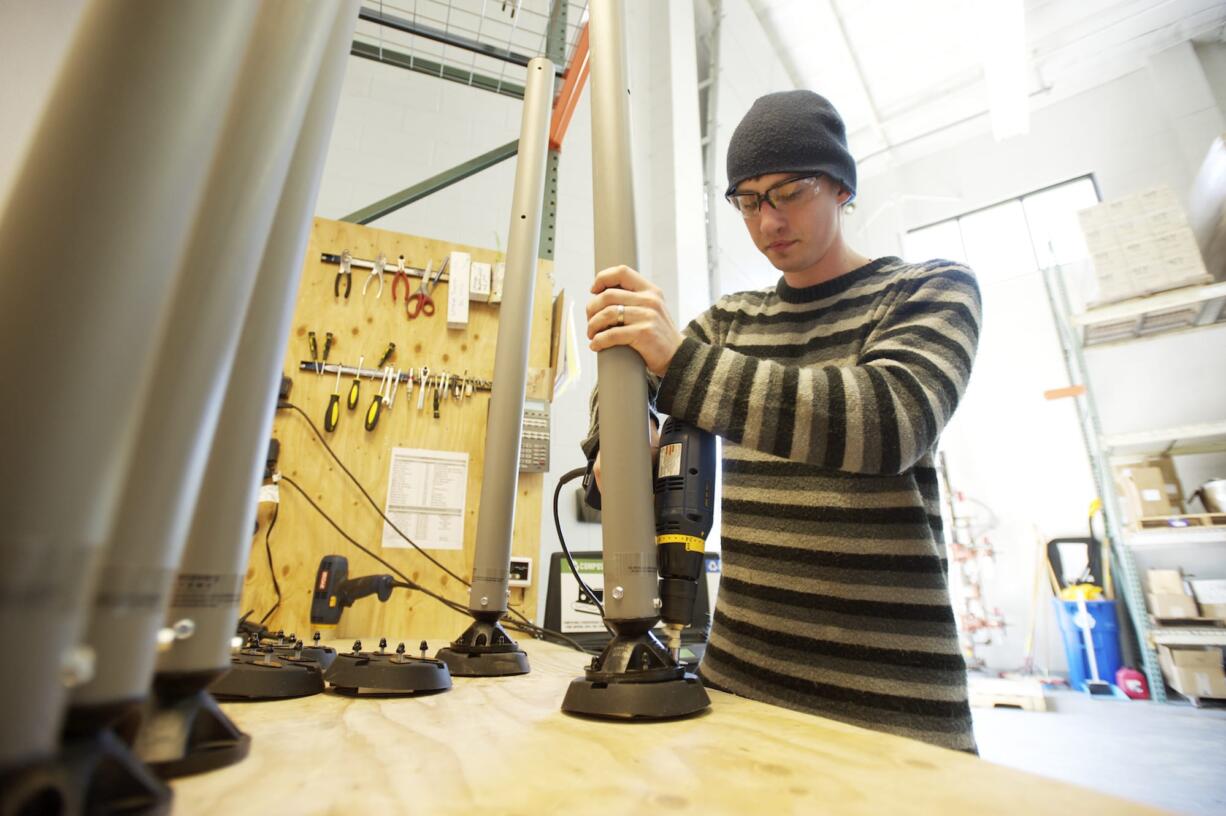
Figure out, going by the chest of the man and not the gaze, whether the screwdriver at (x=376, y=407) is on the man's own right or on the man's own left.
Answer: on the man's own right

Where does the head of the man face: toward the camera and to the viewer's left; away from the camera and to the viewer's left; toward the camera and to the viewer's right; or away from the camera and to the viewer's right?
toward the camera and to the viewer's left

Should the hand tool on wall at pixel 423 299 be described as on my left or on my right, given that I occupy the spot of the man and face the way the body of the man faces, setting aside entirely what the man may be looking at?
on my right

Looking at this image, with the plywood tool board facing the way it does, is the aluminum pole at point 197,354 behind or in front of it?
in front

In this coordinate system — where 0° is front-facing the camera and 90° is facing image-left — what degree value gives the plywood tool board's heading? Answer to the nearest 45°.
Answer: approximately 0°

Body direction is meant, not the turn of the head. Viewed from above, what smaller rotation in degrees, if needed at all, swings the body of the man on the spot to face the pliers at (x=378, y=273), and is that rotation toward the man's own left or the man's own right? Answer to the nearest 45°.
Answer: approximately 45° to the man's own right

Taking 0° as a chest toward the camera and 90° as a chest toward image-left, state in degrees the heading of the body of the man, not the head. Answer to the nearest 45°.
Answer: approximately 45°

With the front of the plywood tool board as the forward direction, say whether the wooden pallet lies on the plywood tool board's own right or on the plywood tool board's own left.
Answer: on the plywood tool board's own left

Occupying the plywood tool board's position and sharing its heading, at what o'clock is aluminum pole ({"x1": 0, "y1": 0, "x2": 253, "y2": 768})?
The aluminum pole is roughly at 12 o'clock from the plywood tool board.

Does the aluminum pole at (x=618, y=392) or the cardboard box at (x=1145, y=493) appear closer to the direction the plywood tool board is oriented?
the aluminum pole

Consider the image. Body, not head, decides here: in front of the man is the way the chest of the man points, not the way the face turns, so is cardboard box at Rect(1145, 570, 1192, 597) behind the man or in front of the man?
behind

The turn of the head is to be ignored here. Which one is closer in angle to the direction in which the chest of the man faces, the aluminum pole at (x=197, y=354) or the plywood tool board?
the aluminum pole

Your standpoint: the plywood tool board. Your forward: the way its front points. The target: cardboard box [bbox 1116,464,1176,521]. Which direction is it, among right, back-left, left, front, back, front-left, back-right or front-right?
left
